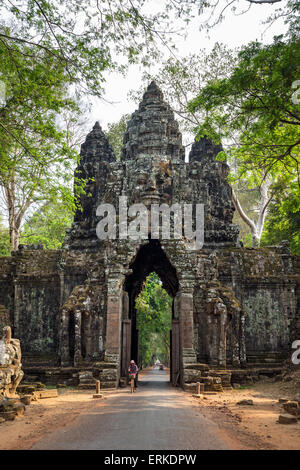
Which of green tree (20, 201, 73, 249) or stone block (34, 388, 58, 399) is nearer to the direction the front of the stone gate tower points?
the stone block

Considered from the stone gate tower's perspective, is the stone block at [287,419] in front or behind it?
in front

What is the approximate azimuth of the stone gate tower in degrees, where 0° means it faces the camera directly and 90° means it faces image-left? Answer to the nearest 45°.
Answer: approximately 0°

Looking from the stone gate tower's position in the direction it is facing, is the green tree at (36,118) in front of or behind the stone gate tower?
in front

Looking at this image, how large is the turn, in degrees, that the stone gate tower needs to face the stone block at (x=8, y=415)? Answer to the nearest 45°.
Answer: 0° — it already faces it

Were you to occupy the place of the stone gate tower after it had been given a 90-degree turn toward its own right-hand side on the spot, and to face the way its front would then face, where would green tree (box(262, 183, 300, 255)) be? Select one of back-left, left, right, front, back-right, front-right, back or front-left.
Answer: back-right

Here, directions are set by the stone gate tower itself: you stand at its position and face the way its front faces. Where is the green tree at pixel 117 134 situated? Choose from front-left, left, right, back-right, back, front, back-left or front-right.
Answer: back

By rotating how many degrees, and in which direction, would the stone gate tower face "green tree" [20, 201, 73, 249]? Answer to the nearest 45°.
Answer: approximately 135° to its right
